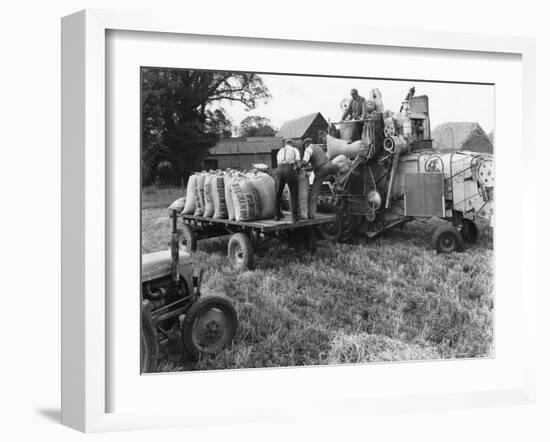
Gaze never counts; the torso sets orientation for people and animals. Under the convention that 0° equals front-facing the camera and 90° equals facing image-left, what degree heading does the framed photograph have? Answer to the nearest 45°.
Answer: approximately 315°
